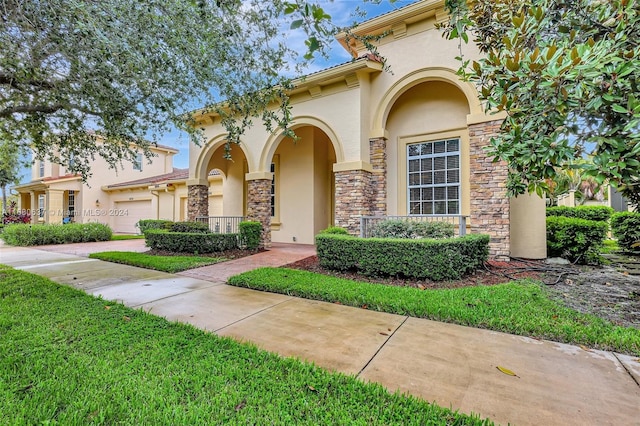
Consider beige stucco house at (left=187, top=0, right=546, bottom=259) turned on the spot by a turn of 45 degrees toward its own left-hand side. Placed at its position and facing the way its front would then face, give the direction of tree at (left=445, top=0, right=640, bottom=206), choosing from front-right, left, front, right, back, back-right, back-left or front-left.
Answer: front

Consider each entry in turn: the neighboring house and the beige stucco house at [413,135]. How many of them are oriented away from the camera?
0

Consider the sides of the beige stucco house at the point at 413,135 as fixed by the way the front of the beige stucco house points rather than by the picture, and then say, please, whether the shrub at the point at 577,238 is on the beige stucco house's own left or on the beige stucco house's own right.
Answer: on the beige stucco house's own left

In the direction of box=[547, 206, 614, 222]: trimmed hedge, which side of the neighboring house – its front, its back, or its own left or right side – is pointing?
left

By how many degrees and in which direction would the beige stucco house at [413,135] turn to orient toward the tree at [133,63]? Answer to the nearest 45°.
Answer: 0° — it already faces it

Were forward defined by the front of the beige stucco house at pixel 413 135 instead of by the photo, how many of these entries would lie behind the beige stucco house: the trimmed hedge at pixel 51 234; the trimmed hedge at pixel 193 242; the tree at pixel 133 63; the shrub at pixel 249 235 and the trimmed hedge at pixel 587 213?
1

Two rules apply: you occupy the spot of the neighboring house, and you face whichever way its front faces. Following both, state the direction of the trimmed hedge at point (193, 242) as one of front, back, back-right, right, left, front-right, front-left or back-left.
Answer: front-left

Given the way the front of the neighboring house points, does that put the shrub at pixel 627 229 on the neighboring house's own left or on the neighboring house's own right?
on the neighboring house's own left

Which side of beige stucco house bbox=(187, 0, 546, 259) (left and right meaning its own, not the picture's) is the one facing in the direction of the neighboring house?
right

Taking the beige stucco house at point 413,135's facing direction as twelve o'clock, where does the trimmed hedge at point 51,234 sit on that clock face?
The trimmed hedge is roughly at 2 o'clock from the beige stucco house.

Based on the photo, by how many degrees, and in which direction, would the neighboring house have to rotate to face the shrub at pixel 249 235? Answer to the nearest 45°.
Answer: approximately 45° to its left

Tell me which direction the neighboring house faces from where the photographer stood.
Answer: facing the viewer and to the left of the viewer
